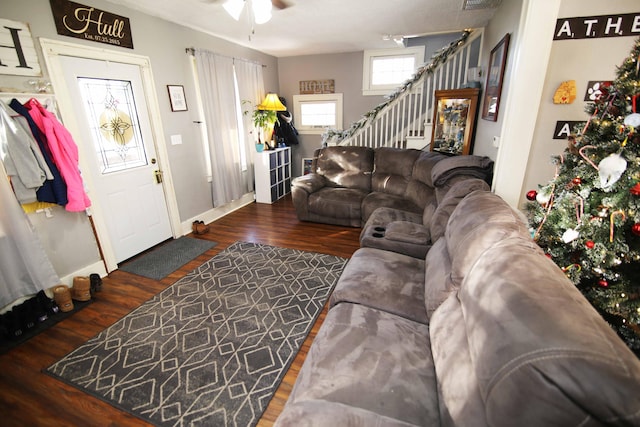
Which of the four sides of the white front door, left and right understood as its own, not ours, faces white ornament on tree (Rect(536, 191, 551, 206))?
front

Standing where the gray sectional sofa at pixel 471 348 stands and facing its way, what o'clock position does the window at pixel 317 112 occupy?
The window is roughly at 2 o'clock from the gray sectional sofa.

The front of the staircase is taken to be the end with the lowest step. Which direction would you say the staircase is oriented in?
to the viewer's left

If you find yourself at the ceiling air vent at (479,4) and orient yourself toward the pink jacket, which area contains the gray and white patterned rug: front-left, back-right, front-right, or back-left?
front-left

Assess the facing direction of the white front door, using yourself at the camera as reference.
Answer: facing the viewer and to the right of the viewer

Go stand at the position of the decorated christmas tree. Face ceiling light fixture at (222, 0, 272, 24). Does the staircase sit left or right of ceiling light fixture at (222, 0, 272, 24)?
right

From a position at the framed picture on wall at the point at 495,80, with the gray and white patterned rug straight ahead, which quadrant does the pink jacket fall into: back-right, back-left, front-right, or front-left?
front-right

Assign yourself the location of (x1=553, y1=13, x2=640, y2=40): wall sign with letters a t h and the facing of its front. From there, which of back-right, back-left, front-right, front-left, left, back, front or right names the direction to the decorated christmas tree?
front

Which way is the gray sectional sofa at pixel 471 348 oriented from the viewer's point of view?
to the viewer's left

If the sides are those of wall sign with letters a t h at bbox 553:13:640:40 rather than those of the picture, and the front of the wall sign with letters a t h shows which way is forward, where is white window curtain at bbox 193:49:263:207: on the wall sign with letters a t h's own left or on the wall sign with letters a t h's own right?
on the wall sign with letters a t h's own right

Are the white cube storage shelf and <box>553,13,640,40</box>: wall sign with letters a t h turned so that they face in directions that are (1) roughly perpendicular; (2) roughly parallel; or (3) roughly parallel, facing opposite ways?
roughly perpendicular

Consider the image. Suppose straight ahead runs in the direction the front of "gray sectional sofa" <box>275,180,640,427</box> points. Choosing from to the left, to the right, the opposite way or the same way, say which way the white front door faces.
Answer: the opposite way

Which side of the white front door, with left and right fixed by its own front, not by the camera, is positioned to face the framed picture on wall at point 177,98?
left

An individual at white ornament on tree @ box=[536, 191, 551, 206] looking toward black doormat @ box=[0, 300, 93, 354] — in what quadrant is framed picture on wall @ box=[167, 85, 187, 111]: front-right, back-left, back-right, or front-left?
front-right

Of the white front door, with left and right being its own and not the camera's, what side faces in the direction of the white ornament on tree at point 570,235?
front
